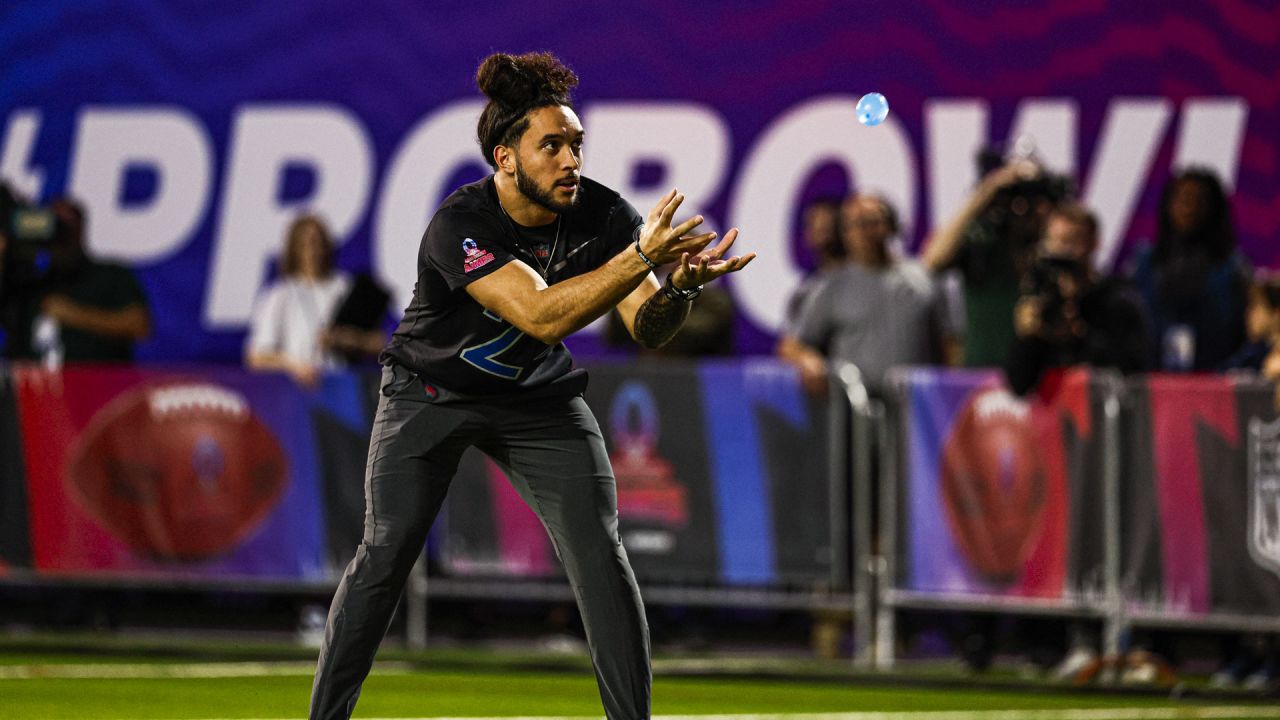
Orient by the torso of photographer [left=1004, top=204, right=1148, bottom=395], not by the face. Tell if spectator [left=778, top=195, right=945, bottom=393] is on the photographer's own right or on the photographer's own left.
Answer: on the photographer's own right

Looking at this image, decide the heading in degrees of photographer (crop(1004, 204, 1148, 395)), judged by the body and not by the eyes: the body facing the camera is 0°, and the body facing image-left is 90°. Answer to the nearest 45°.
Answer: approximately 45°

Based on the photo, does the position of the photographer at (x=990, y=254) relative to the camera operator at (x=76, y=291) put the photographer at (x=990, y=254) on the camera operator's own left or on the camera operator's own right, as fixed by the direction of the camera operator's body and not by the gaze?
on the camera operator's own left

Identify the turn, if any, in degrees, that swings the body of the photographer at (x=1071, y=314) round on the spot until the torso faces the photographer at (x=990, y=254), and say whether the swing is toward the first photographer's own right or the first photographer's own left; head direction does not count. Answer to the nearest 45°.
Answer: approximately 90° to the first photographer's own right

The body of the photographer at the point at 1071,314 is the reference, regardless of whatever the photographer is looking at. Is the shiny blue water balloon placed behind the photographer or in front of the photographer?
in front

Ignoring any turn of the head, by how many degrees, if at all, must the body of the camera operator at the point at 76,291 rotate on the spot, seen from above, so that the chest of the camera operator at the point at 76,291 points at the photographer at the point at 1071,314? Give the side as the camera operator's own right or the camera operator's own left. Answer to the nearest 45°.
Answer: approximately 90° to the camera operator's own left

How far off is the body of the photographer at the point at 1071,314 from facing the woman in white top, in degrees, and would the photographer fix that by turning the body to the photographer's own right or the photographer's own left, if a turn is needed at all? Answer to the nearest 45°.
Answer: approximately 45° to the photographer's own right

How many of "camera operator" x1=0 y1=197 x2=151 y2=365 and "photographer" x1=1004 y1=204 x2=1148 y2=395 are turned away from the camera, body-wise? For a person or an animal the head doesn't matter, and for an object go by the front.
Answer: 0

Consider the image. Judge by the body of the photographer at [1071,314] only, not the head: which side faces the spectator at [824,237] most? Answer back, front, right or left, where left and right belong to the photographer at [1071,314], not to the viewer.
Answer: right

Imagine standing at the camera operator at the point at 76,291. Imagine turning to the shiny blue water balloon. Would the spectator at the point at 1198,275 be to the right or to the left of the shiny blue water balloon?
left
